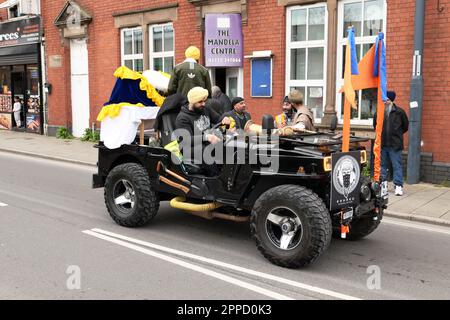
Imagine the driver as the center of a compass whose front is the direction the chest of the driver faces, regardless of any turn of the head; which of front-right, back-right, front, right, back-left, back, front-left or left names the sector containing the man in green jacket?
back-left

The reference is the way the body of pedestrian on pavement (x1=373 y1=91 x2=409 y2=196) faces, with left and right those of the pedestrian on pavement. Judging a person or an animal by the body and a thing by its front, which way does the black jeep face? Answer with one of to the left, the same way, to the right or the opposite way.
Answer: to the left

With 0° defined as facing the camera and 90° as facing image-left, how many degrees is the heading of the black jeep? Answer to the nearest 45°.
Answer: approximately 315°

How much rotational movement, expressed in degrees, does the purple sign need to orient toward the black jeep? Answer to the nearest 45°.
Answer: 0° — it already faces it
